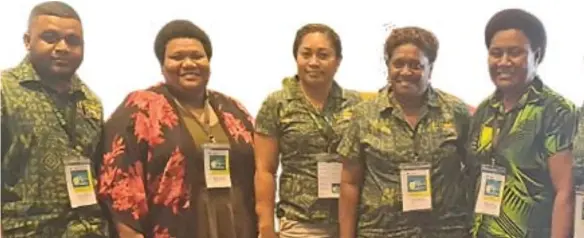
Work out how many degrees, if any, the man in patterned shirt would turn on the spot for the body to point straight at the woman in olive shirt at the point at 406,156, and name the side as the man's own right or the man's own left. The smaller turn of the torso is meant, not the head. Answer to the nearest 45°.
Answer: approximately 45° to the man's own left

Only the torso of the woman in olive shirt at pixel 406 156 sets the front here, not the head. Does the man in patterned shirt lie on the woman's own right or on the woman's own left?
on the woman's own right

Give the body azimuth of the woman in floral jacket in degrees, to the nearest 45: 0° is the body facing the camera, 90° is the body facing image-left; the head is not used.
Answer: approximately 315°

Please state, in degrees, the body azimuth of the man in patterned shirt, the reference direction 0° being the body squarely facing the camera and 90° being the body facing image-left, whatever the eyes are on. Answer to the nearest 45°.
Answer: approximately 315°

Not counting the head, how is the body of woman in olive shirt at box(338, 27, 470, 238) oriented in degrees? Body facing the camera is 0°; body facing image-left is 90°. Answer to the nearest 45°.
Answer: approximately 0°
